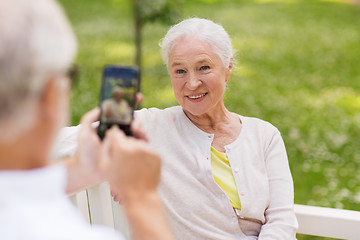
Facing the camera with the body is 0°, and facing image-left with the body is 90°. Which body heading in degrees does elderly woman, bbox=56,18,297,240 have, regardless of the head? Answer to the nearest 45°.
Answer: approximately 0°

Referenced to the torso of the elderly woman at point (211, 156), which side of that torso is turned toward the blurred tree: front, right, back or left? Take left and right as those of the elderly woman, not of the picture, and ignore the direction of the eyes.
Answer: back
